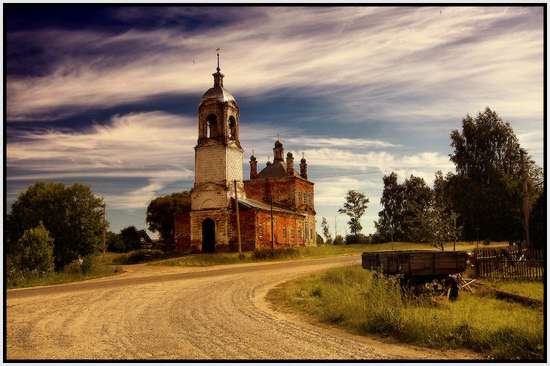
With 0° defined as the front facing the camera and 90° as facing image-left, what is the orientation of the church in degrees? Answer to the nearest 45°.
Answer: approximately 45°

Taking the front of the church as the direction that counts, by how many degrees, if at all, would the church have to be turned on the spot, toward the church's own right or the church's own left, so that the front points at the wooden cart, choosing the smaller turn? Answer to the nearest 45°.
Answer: approximately 45° to the church's own left

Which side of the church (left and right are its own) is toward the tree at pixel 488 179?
left

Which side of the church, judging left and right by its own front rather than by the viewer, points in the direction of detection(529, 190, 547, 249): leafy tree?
left

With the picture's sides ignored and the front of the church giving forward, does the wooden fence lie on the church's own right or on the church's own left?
on the church's own left
